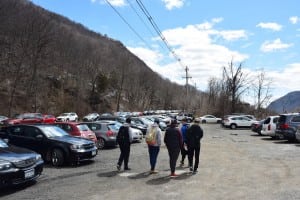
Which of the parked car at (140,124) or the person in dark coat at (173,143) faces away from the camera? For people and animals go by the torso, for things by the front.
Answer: the person in dark coat

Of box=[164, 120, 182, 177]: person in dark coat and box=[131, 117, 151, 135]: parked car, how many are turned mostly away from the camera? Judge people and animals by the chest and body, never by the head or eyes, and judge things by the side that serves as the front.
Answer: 1

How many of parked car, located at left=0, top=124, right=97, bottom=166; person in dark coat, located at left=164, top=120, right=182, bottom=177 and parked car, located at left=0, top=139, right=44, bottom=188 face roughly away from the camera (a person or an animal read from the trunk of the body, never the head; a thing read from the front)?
1

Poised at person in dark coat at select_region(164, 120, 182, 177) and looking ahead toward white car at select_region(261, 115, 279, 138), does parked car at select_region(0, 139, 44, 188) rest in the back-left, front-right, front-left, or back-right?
back-left

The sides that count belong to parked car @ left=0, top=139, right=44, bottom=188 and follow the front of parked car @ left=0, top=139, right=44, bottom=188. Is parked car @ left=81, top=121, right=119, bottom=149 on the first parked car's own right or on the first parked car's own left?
on the first parked car's own left

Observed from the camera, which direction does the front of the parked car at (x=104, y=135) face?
facing away from the viewer and to the left of the viewer

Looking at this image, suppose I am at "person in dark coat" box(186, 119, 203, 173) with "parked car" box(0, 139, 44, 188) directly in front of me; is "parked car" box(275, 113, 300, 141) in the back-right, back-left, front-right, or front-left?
back-right

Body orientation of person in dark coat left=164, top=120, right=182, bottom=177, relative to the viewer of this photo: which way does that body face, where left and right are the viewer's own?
facing away from the viewer
